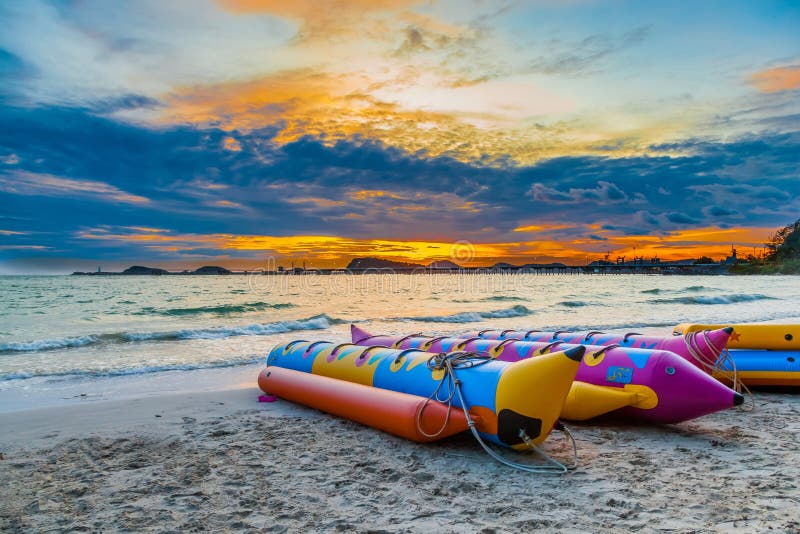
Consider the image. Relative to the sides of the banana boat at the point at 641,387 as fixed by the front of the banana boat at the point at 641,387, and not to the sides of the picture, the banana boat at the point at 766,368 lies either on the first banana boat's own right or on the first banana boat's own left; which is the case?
on the first banana boat's own left

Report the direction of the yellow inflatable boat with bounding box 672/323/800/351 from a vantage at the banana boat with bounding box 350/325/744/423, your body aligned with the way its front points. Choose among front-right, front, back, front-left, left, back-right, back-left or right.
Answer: left

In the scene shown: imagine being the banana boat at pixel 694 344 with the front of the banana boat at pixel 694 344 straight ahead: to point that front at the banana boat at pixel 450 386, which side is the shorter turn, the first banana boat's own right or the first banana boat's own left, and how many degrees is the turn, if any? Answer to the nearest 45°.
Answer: approximately 90° to the first banana boat's own right

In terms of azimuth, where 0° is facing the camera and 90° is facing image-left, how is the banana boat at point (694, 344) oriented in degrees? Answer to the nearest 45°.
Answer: approximately 315°

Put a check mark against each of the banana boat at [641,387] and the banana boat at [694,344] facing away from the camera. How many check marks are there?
0

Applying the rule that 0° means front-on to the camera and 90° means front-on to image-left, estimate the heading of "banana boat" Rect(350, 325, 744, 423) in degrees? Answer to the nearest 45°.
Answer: approximately 315°

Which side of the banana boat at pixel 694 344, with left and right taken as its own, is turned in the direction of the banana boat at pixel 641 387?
right

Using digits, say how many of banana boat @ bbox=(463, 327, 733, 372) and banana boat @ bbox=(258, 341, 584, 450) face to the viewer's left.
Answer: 0

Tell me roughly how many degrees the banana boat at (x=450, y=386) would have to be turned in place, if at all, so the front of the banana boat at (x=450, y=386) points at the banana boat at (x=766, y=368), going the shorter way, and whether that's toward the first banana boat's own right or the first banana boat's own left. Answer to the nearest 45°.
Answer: approximately 90° to the first banana boat's own left

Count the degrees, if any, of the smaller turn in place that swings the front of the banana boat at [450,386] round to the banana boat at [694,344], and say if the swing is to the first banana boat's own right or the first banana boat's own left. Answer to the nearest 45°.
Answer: approximately 90° to the first banana boat's own left

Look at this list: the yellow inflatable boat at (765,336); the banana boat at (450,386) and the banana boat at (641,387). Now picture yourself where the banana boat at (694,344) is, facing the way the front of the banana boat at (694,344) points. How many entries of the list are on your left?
1
